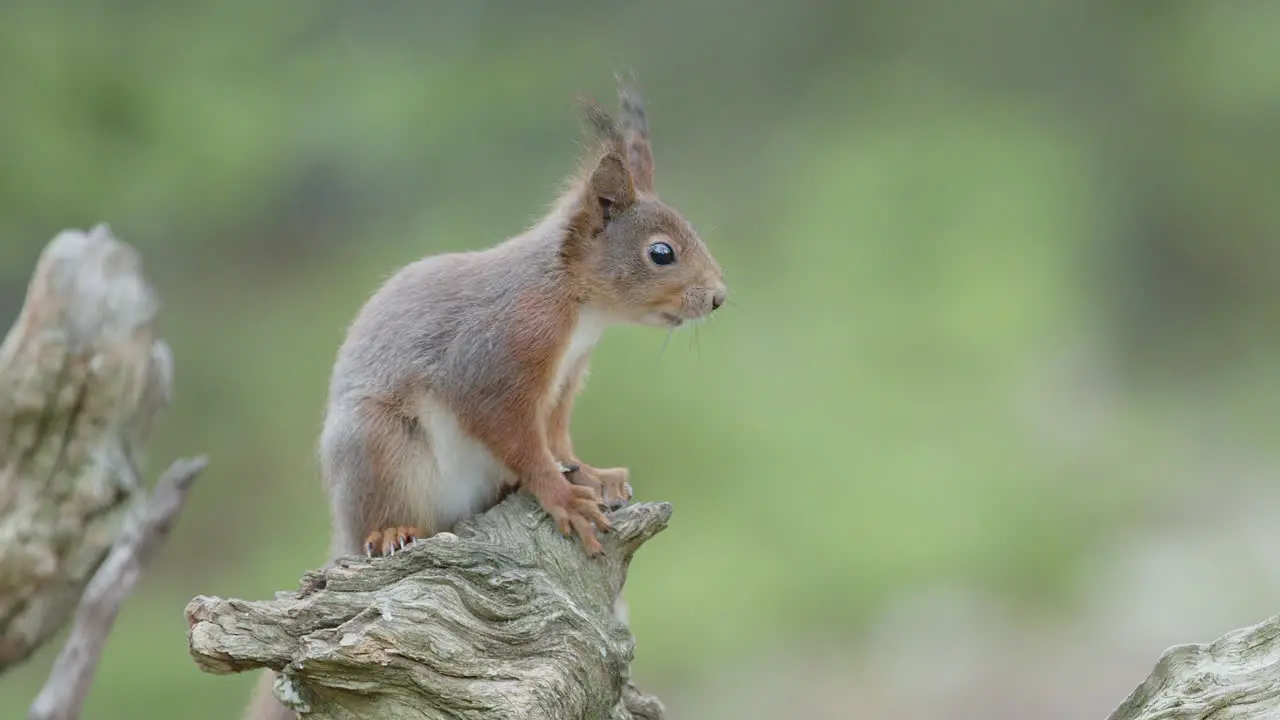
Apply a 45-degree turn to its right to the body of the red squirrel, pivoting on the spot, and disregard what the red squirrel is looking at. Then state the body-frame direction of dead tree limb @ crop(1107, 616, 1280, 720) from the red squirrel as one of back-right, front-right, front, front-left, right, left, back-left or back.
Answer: front-left

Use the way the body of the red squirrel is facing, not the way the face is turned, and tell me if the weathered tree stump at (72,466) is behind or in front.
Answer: behind

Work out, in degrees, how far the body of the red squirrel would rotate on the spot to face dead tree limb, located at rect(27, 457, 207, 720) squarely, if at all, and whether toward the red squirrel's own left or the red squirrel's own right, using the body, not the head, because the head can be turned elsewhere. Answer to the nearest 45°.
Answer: approximately 135° to the red squirrel's own left

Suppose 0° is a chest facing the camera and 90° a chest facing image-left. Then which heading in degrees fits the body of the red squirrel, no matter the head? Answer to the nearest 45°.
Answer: approximately 270°
